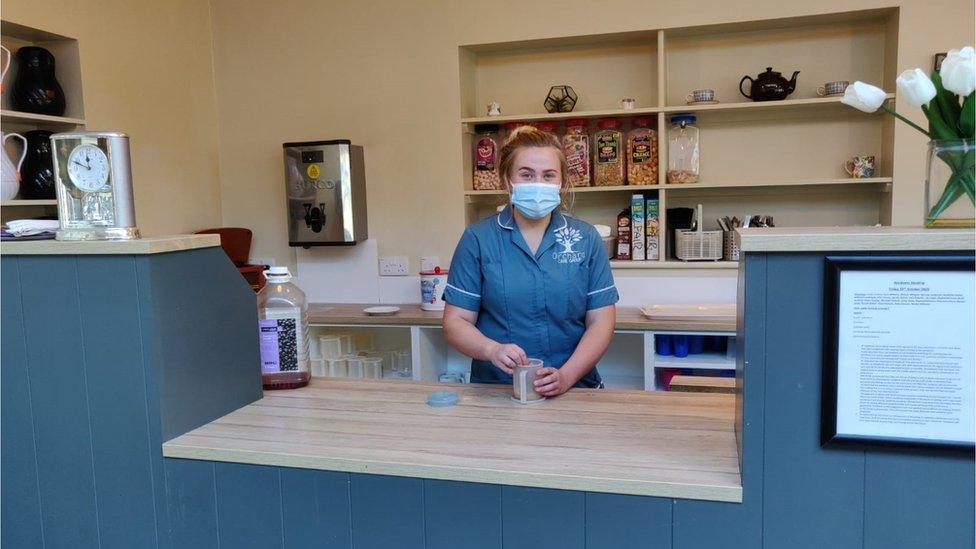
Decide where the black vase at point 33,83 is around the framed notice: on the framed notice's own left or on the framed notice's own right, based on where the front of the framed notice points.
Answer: on the framed notice's own right

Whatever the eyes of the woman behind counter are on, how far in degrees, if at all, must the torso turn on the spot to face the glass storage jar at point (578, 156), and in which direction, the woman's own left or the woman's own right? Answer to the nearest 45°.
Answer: approximately 180°

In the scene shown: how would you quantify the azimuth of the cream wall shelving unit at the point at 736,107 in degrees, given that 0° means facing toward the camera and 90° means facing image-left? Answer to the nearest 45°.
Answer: approximately 0°

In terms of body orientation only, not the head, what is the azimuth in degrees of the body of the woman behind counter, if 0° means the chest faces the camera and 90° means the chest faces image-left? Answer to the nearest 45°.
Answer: approximately 0°

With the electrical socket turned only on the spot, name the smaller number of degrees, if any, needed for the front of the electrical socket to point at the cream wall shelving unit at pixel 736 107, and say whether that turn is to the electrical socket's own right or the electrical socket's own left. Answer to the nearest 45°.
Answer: approximately 90° to the electrical socket's own left

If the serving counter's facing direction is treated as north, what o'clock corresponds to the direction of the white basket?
The white basket is roughly at 7 o'clock from the serving counter.

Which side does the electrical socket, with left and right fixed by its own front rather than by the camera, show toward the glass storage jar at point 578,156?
left
